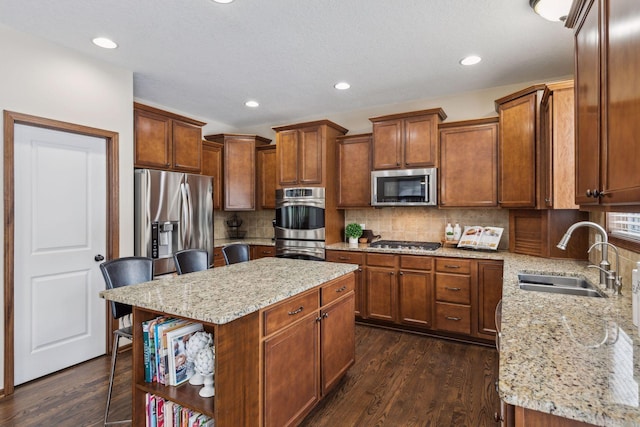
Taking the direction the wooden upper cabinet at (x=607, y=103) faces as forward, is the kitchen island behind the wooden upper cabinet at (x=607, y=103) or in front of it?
in front

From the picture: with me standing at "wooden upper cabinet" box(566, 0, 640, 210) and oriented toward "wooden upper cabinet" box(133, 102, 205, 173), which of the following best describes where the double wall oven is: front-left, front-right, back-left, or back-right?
front-right

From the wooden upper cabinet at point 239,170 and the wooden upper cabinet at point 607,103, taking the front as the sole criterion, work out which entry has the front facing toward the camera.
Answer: the wooden upper cabinet at point 239,170

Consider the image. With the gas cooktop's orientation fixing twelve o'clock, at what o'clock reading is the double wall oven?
The double wall oven is roughly at 3 o'clock from the gas cooktop.

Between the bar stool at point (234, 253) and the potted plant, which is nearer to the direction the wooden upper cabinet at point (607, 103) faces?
the bar stool

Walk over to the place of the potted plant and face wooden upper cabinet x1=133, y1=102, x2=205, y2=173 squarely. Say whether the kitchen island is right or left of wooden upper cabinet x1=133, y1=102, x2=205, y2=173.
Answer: left

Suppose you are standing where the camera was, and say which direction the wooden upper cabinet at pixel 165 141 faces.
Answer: facing the viewer and to the right of the viewer

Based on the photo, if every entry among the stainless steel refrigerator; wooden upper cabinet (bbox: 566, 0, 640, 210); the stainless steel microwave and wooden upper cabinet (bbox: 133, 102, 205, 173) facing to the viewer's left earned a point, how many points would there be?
1

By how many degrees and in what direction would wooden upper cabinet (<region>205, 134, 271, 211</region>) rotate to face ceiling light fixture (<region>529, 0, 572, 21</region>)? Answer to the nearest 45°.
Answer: approximately 45° to its left

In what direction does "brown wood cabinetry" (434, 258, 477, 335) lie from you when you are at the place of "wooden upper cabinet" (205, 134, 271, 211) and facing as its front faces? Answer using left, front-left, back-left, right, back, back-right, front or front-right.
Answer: front-left

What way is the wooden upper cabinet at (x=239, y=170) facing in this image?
toward the camera

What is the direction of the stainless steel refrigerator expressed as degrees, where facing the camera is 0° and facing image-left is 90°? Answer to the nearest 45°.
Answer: approximately 315°

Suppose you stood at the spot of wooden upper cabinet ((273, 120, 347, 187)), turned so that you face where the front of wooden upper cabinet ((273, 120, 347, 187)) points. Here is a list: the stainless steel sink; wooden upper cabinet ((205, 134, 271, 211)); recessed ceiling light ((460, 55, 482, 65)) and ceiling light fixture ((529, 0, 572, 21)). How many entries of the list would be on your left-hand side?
3

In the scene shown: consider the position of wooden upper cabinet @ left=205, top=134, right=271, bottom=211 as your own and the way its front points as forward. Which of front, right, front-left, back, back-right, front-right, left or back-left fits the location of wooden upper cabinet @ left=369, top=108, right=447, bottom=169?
front-left

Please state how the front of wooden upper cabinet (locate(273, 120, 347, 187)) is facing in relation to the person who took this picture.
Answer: facing the viewer and to the left of the viewer
